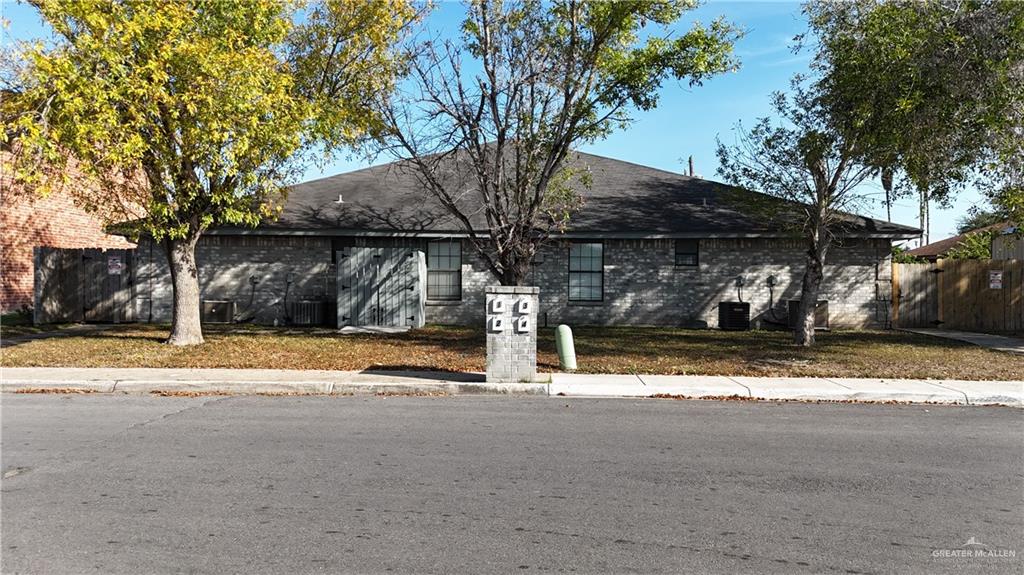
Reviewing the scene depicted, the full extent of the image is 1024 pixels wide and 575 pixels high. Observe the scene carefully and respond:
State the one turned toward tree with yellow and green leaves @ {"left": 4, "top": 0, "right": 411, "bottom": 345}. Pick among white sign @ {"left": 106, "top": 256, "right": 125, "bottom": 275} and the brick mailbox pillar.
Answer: the white sign

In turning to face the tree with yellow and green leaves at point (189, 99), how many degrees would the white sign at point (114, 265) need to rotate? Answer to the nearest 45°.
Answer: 0° — it already faces it

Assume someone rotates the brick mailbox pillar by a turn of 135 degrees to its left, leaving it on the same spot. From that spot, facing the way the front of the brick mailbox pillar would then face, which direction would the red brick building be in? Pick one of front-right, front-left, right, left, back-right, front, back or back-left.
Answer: left

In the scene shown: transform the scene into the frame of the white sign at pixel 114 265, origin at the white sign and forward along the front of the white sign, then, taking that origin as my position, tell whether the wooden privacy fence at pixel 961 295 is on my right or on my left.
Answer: on my left

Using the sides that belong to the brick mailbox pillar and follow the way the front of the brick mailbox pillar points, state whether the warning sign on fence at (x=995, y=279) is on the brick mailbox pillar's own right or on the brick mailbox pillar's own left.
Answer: on the brick mailbox pillar's own left

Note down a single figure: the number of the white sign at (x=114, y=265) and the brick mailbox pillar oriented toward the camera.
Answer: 2

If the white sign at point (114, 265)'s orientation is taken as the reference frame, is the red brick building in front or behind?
behind

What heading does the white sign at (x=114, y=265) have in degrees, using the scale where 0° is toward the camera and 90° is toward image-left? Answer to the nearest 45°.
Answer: approximately 0°

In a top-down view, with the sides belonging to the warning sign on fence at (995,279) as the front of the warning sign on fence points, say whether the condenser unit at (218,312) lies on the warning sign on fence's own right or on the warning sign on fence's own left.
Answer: on the warning sign on fence's own right

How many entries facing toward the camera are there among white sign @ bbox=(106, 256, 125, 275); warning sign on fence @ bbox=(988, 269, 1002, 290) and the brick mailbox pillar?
3

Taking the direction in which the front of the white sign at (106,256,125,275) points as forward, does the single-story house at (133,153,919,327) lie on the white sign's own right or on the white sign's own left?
on the white sign's own left

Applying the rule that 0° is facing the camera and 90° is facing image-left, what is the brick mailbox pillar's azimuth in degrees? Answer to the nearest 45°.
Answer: approximately 0°

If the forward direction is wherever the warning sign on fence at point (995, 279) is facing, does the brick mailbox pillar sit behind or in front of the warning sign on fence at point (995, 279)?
in front

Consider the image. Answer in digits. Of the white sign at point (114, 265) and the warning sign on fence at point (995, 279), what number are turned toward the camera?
2

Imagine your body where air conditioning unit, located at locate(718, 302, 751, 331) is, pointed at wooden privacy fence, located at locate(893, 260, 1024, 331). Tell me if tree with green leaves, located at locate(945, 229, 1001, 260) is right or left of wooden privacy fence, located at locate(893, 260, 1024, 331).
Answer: left
